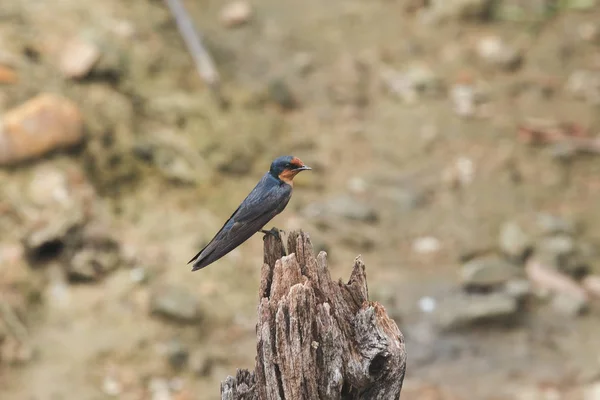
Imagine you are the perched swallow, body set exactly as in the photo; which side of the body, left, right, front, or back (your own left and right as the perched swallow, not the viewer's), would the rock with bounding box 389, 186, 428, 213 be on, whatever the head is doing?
left

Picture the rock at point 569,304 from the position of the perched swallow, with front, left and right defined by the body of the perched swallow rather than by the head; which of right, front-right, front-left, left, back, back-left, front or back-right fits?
front-left

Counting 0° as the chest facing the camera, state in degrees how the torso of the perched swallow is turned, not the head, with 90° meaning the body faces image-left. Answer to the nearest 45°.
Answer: approximately 270°

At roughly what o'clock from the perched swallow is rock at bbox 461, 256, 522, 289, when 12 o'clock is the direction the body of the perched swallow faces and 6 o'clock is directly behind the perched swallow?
The rock is roughly at 10 o'clock from the perched swallow.

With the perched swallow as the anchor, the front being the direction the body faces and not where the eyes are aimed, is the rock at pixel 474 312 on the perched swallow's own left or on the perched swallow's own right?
on the perched swallow's own left

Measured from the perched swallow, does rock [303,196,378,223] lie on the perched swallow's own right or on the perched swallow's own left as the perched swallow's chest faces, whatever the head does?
on the perched swallow's own left

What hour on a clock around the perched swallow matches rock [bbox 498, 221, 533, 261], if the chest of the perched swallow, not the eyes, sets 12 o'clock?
The rock is roughly at 10 o'clock from the perched swallow.

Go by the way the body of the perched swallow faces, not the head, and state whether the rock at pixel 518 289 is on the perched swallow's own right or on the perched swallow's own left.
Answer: on the perched swallow's own left

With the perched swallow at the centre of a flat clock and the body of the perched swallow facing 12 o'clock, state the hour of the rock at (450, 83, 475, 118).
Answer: The rock is roughly at 10 o'clock from the perched swallow.

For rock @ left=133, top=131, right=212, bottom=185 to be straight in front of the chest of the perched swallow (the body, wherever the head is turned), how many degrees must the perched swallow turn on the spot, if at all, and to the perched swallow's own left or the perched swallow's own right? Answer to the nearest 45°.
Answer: approximately 90° to the perched swallow's own left

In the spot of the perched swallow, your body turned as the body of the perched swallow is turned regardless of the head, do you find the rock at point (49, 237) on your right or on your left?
on your left

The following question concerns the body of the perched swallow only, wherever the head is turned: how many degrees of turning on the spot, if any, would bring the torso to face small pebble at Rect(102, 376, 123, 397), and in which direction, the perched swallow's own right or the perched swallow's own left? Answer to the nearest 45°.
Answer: approximately 135° to the perched swallow's own left
